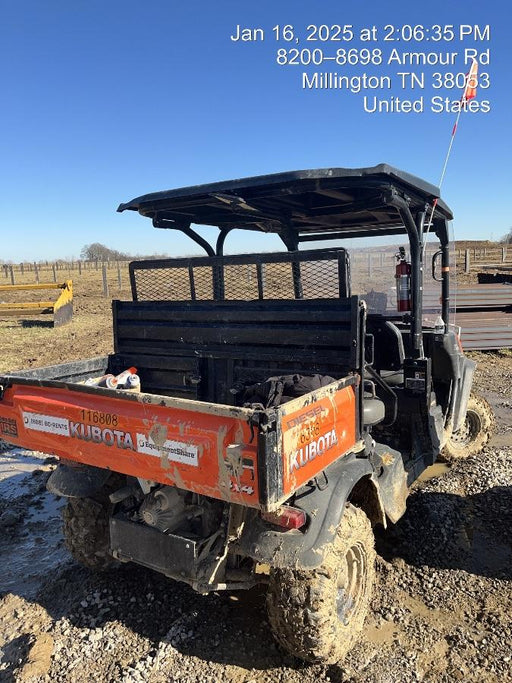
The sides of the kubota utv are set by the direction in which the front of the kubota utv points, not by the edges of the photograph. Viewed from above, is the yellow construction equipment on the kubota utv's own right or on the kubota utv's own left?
on the kubota utv's own left

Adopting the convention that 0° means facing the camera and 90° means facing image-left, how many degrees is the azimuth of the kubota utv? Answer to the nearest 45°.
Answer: approximately 225°
